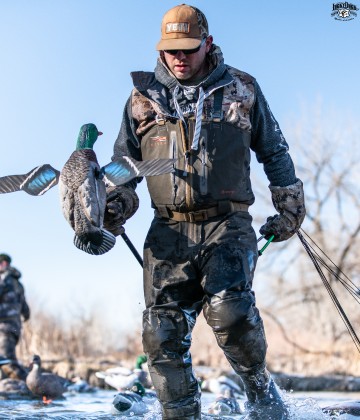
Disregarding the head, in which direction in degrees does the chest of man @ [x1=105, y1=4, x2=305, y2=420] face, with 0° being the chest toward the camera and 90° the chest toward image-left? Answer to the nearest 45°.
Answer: approximately 0°

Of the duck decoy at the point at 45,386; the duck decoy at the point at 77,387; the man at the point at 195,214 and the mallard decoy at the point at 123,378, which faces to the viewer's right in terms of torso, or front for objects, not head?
the mallard decoy

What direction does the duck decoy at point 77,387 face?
to the viewer's left
